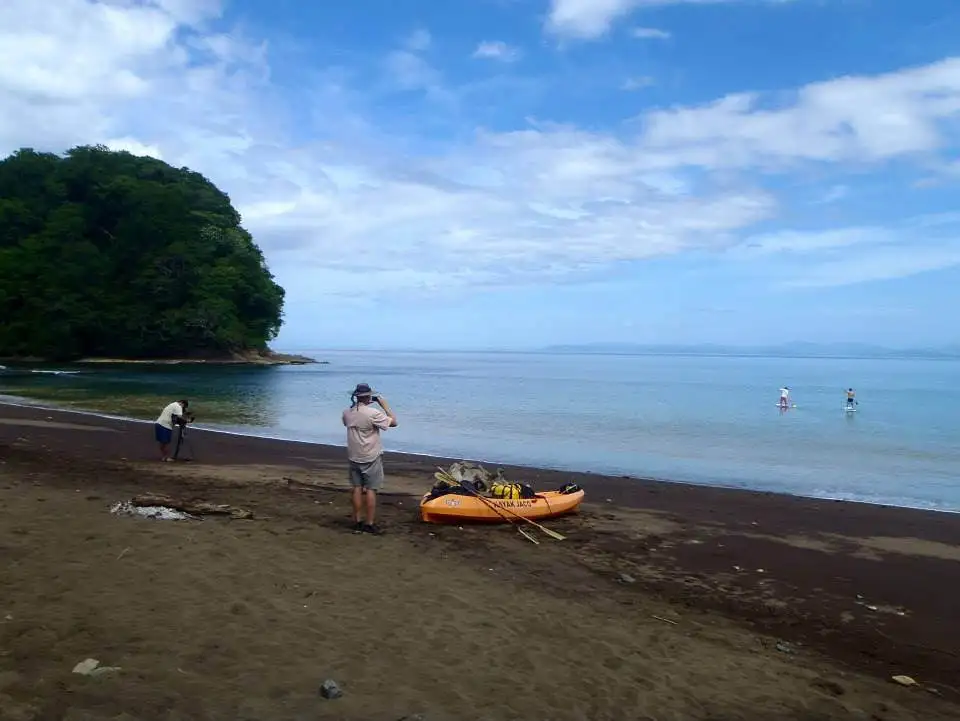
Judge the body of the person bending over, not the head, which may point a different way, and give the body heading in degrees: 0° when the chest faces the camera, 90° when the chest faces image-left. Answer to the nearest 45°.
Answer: approximately 270°

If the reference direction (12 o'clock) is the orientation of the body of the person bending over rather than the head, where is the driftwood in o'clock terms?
The driftwood is roughly at 3 o'clock from the person bending over.

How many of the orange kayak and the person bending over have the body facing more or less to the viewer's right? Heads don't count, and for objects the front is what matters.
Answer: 2

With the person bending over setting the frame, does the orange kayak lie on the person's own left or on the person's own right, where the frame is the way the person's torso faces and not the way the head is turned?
on the person's own right

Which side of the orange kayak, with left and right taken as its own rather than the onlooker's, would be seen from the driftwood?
back

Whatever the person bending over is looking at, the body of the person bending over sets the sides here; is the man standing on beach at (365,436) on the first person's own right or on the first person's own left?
on the first person's own right
